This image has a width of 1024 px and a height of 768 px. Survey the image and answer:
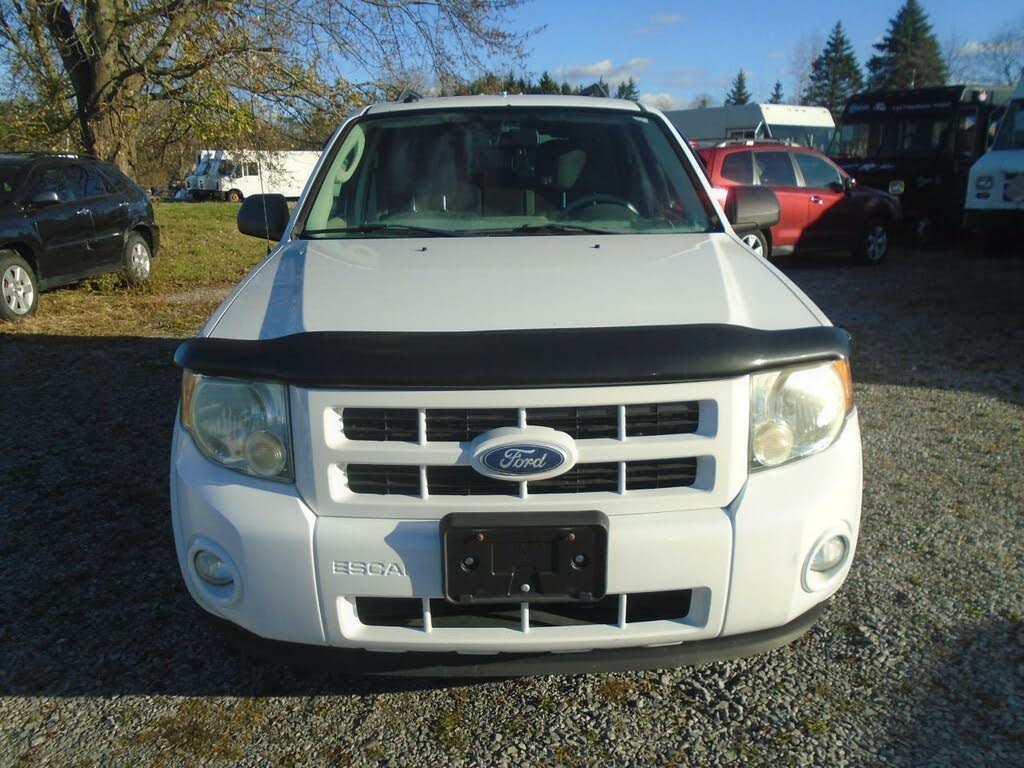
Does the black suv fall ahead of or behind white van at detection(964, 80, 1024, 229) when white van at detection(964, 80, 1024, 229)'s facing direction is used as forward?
ahead

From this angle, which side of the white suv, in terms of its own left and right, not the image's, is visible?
front

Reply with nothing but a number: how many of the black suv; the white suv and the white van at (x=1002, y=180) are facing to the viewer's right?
0

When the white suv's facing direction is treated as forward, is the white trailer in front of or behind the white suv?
behind

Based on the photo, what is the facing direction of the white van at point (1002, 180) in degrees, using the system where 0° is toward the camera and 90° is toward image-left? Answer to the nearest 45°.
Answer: approximately 45°

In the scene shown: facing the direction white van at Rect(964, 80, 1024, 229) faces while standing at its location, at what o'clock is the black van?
The black van is roughly at 4 o'clock from the white van.

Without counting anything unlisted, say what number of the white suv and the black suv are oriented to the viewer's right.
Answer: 0

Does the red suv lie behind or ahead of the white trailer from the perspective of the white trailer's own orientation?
ahead

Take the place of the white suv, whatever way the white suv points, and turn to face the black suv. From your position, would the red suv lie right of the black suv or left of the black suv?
right

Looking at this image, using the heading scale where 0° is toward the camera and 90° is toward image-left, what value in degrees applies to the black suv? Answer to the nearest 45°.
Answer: approximately 45°

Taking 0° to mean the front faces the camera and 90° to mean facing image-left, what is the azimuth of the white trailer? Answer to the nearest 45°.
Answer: approximately 315°

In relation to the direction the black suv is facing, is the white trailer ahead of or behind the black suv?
behind
